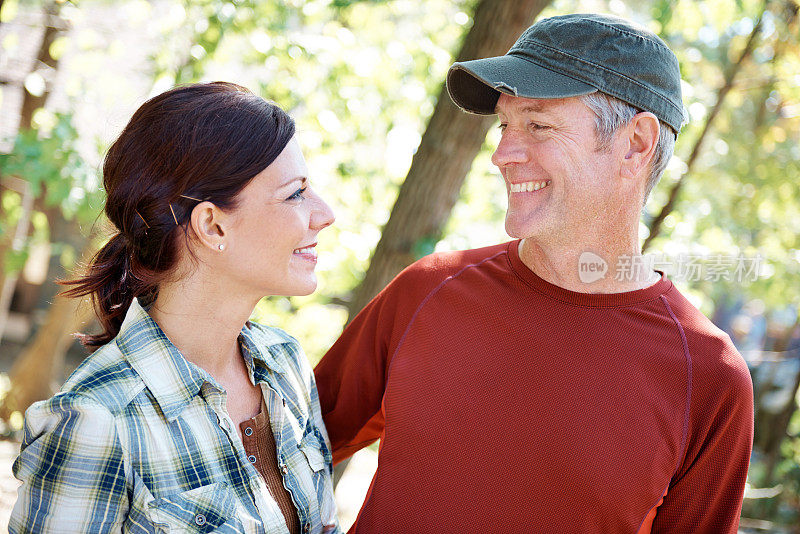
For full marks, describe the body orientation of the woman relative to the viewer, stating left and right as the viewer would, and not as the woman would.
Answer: facing the viewer and to the right of the viewer

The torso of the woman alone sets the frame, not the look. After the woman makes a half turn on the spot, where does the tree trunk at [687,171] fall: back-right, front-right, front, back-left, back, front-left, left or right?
right

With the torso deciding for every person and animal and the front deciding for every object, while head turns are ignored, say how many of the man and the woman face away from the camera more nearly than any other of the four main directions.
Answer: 0

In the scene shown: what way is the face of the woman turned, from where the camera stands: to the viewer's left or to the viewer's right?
to the viewer's right

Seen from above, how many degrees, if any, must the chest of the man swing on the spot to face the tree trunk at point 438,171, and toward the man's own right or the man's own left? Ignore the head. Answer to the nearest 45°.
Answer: approximately 135° to the man's own right
